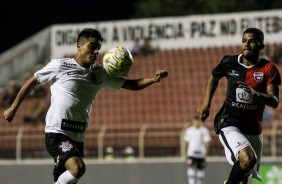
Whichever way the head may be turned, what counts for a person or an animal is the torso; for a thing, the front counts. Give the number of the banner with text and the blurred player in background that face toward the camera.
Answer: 2

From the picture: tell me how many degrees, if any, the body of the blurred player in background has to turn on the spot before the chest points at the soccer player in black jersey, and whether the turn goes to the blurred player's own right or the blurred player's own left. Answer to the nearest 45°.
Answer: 0° — they already face them

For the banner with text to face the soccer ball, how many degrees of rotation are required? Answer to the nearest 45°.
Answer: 0° — it already faces it

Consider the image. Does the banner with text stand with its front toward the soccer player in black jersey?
yes

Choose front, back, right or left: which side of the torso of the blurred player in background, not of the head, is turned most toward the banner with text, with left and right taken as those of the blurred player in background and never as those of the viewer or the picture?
back

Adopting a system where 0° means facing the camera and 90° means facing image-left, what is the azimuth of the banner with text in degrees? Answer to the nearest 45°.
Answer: approximately 0°
